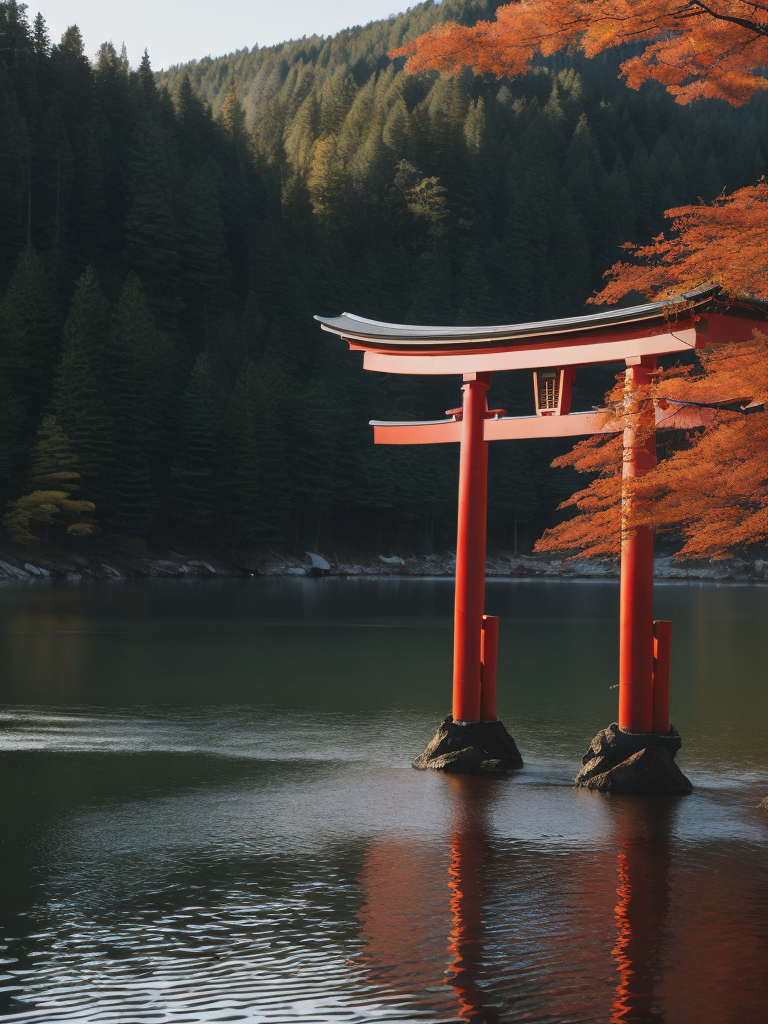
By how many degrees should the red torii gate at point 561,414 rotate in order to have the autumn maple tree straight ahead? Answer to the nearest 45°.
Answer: approximately 90° to its left

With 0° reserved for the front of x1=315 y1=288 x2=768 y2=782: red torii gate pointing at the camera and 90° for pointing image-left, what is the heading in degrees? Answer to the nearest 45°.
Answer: approximately 45°

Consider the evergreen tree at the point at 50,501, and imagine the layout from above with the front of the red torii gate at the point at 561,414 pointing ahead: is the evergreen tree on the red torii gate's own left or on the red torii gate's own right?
on the red torii gate's own right
